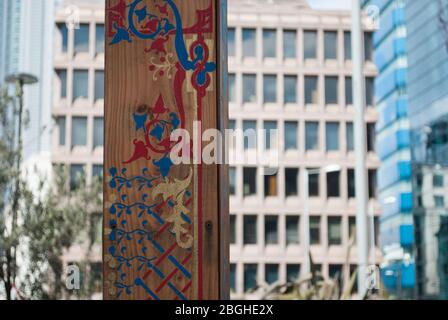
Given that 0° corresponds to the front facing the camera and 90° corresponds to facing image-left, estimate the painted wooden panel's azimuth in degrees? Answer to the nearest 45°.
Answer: approximately 0°

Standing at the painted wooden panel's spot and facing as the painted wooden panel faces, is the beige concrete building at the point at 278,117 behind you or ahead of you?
behind

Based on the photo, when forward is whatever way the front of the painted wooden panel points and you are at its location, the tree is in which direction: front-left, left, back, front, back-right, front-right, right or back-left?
back
